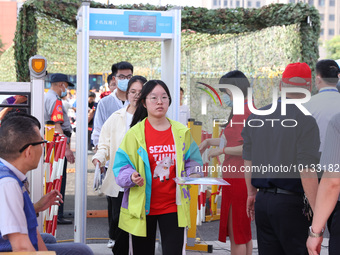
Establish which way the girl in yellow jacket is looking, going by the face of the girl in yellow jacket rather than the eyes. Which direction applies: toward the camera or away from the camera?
toward the camera

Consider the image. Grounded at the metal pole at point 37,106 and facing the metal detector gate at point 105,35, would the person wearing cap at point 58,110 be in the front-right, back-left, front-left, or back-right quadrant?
front-left

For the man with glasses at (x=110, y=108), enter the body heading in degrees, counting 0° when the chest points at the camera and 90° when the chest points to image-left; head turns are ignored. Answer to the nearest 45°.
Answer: approximately 0°

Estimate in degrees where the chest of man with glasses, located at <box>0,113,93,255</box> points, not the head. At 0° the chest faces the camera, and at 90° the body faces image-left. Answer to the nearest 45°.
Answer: approximately 270°

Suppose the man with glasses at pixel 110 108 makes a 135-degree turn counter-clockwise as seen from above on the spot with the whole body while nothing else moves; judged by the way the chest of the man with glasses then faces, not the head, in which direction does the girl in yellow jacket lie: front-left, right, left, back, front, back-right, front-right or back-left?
back-right

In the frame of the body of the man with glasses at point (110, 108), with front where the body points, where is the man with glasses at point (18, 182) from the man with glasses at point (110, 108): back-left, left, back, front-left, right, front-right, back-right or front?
front

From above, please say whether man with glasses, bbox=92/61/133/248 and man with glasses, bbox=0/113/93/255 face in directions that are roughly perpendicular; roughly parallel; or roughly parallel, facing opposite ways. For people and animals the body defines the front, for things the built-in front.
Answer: roughly perpendicular

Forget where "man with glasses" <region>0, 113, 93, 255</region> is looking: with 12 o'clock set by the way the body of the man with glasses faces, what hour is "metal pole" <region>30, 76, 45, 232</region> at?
The metal pole is roughly at 9 o'clock from the man with glasses.
